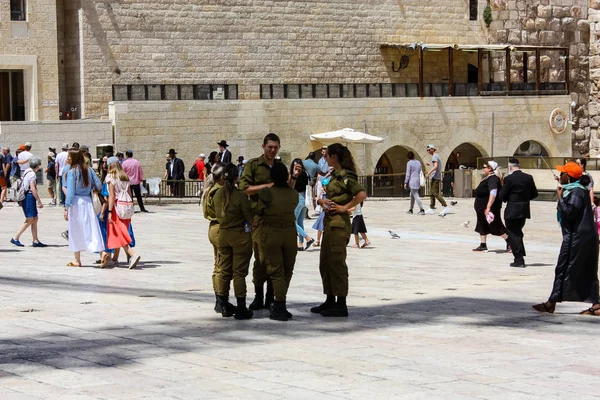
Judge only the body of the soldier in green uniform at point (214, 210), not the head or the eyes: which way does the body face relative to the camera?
to the viewer's right

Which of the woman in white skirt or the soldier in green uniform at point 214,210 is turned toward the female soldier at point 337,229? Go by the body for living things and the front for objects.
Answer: the soldier in green uniform

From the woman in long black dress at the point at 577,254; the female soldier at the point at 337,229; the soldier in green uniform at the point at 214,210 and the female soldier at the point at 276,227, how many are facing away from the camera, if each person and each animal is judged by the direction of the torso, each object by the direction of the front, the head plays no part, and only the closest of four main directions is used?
1

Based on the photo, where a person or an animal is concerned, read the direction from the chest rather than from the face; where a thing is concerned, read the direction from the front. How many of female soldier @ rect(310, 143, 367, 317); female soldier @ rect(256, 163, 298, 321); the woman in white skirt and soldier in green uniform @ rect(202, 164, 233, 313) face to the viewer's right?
1

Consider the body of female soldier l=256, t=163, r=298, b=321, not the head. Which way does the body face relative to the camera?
away from the camera

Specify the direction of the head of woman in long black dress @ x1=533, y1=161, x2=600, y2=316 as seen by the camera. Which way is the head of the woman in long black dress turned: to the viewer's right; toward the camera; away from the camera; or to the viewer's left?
to the viewer's left

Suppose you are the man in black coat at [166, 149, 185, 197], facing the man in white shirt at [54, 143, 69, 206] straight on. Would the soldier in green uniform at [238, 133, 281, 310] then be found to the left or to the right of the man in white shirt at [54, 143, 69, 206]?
left

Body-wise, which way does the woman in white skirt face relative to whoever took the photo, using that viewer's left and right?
facing away from the viewer and to the left of the viewer

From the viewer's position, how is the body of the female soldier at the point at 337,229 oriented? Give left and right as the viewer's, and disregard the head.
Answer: facing to the left of the viewer

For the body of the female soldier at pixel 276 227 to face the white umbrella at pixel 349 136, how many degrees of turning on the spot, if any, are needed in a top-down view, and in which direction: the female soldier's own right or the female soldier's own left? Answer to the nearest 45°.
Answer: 0° — they already face it

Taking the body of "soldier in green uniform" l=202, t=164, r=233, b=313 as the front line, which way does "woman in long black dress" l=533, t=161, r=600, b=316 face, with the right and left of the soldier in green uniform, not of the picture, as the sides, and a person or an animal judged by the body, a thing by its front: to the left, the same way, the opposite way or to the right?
the opposite way

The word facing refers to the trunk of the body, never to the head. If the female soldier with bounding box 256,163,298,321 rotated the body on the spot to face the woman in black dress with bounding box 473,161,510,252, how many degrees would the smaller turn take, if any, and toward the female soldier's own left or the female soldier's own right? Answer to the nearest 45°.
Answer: approximately 45° to the female soldier's own right

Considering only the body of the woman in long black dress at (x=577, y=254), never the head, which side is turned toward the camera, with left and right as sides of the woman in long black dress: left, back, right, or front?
left

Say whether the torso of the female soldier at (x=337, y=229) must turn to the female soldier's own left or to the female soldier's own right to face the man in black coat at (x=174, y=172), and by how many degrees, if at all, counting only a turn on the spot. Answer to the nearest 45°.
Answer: approximately 90° to the female soldier's own right

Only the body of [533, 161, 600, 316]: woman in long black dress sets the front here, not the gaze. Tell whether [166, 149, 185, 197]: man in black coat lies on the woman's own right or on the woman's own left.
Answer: on the woman's own right

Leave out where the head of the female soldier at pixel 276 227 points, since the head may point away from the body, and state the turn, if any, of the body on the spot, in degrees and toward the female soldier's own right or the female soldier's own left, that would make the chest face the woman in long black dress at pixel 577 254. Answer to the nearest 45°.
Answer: approximately 90° to the female soldier's own right

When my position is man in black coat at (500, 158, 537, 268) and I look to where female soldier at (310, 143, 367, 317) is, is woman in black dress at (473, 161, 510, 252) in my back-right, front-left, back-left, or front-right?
back-right

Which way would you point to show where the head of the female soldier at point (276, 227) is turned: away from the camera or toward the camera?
away from the camera
